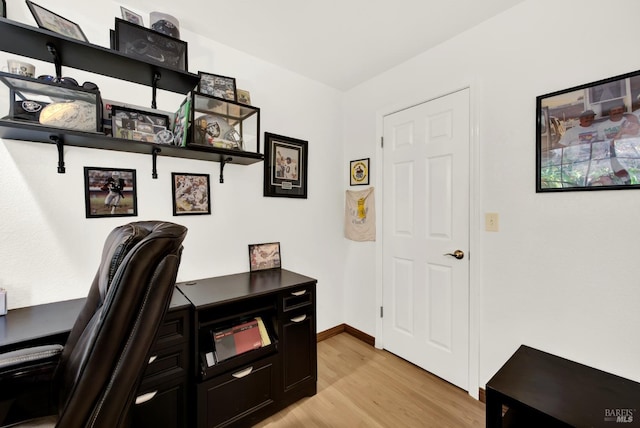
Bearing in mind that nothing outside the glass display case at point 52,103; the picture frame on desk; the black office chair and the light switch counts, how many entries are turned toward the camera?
3

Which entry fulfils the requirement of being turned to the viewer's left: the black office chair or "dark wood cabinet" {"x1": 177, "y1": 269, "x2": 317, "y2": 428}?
the black office chair

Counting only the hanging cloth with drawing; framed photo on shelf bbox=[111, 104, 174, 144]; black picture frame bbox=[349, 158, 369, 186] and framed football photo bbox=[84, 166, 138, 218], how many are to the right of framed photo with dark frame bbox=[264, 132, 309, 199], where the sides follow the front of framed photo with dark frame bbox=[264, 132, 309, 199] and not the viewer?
2

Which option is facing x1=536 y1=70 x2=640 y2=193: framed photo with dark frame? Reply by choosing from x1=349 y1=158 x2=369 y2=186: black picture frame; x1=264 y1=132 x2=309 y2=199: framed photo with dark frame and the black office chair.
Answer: x1=264 y1=132 x2=309 y2=199: framed photo with dark frame

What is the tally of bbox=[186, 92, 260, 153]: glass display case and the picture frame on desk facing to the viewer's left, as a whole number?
0

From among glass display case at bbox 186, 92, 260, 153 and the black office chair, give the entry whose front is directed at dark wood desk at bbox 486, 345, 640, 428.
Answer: the glass display case

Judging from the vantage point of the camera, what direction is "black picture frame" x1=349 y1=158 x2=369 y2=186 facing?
facing the viewer and to the left of the viewer

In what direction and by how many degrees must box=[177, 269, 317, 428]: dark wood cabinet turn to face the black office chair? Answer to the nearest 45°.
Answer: approximately 45° to its right

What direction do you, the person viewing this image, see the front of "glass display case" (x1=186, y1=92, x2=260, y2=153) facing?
facing the viewer and to the right of the viewer

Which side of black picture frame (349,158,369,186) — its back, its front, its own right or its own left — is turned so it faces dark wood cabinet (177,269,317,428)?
front

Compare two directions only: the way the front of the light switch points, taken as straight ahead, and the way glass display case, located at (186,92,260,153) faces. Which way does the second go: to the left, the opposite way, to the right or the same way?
to the left
